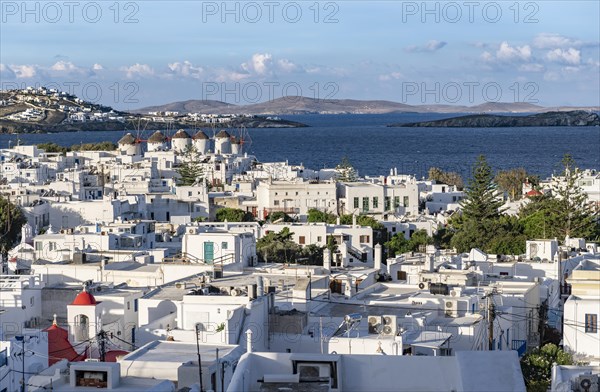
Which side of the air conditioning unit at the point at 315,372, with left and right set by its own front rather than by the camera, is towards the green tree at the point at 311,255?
back

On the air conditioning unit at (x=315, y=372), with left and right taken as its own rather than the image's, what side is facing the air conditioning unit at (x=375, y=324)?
back

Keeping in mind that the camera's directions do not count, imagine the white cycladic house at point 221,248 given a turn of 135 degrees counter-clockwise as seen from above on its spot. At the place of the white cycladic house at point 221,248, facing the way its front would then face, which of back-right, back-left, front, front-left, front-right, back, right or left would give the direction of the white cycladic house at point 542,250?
front-right

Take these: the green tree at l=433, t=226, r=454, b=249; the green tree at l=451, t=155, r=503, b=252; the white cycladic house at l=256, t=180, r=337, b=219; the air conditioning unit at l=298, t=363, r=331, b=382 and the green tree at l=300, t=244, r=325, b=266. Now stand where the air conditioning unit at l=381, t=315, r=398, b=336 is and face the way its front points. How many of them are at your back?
4

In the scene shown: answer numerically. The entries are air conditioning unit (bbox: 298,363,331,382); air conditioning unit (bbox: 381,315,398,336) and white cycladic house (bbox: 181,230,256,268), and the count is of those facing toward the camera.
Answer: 3

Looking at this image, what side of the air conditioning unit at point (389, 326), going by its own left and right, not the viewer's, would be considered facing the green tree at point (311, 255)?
back

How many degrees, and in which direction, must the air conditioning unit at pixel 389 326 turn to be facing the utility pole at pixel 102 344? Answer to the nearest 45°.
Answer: approximately 90° to its right

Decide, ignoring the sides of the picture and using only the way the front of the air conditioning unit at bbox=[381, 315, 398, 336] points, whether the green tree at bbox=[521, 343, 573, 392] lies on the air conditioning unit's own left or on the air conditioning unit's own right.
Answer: on the air conditioning unit's own left

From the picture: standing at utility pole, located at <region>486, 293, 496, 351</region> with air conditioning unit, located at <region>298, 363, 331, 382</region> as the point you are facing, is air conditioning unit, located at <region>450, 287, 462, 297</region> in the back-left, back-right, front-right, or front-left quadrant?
back-right

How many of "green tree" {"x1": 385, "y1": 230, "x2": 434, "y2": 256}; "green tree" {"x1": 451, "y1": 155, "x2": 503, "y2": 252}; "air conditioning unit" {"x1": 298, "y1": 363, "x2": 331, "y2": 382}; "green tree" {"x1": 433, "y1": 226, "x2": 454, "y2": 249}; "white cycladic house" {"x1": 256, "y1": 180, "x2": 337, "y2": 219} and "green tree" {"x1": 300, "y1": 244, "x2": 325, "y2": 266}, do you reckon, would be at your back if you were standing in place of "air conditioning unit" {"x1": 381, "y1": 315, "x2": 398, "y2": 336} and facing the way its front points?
5

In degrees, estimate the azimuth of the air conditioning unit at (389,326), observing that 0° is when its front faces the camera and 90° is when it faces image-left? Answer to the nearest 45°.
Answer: approximately 0°

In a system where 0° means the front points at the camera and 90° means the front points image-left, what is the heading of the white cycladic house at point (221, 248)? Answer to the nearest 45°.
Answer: approximately 0°

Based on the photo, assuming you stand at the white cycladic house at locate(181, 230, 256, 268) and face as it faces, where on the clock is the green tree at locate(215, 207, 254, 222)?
The green tree is roughly at 6 o'clock from the white cycladic house.
